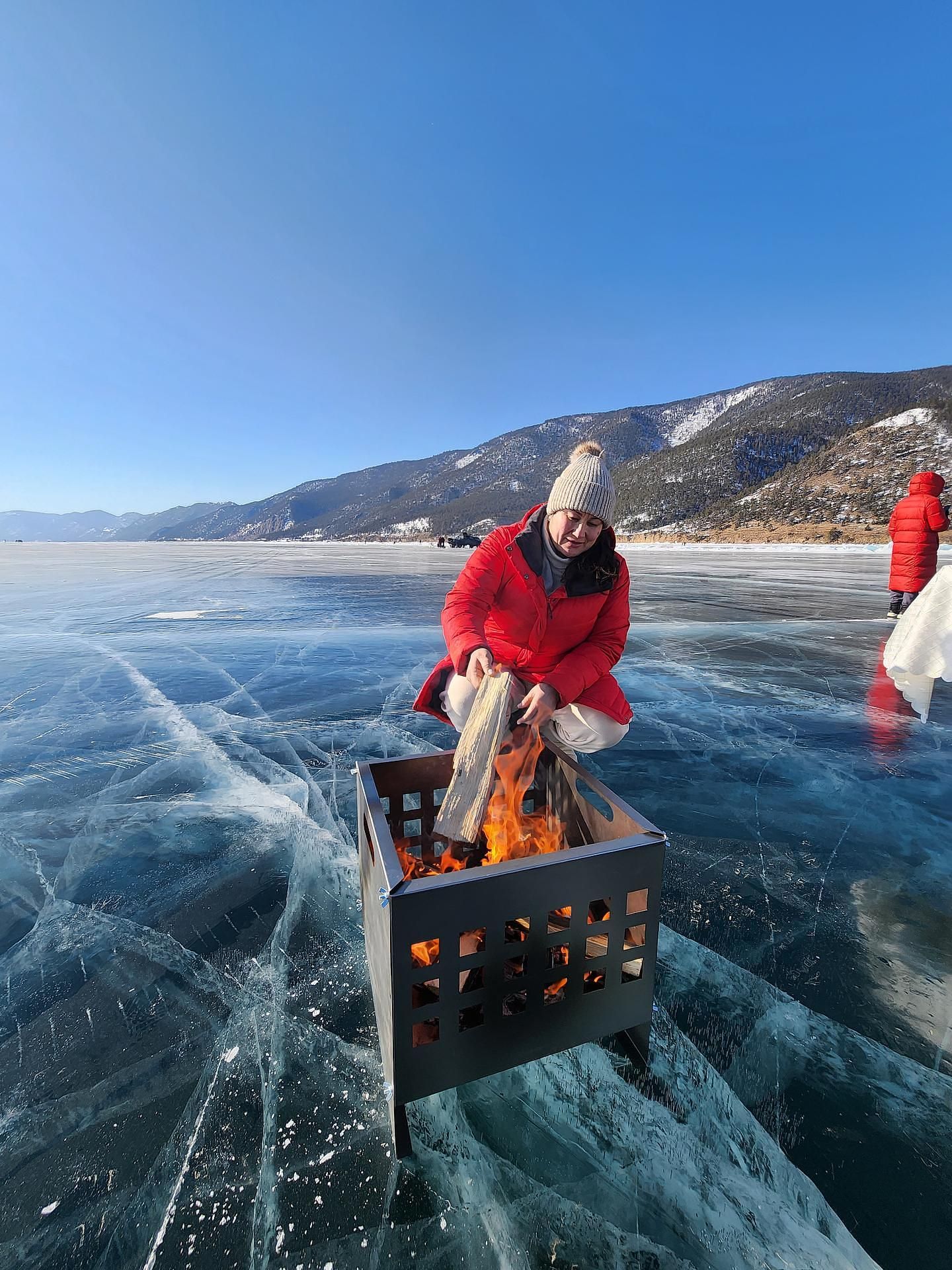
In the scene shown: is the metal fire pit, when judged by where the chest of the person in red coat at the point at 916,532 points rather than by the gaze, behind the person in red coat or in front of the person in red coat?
behind

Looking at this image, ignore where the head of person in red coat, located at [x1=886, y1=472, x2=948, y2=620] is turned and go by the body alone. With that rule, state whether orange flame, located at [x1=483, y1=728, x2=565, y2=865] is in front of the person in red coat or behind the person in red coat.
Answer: behind

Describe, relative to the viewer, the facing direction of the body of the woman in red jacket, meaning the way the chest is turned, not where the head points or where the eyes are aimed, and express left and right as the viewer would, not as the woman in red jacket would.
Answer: facing the viewer

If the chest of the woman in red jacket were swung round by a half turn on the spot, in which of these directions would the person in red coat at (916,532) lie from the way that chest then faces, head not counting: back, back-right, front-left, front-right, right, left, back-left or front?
front-right

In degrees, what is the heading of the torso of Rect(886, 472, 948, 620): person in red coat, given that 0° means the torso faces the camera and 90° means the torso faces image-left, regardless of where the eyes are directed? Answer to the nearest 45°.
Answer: approximately 225°

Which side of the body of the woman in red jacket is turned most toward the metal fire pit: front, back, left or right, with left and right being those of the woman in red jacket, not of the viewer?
front
